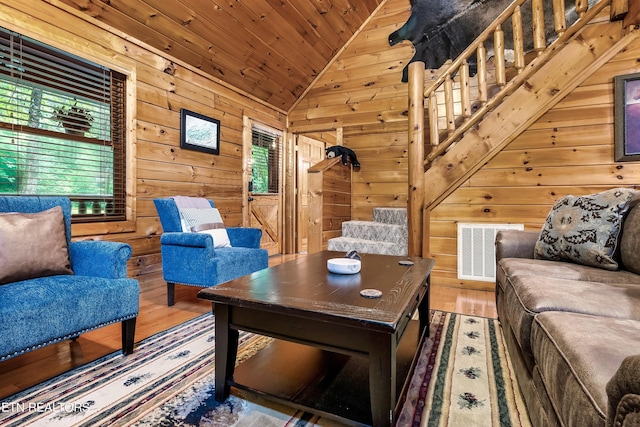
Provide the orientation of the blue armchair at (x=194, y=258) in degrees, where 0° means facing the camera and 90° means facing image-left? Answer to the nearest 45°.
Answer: approximately 315°

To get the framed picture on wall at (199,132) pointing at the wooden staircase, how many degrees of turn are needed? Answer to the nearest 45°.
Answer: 0° — it already faces it

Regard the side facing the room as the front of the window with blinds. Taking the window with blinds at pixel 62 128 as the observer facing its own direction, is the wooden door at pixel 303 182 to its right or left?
on its left

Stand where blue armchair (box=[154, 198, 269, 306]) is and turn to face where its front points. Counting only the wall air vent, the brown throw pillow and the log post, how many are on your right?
1

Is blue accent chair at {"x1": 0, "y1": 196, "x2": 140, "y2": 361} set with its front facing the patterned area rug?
yes

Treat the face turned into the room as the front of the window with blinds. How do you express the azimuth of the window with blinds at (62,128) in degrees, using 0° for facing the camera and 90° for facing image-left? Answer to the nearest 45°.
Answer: approximately 315°

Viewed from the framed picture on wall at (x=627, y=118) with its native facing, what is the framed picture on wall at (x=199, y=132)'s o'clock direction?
the framed picture on wall at (x=199, y=132) is roughly at 2 o'clock from the framed picture on wall at (x=627, y=118).

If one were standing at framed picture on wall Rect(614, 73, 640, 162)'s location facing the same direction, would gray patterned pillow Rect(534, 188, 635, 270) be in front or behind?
in front
